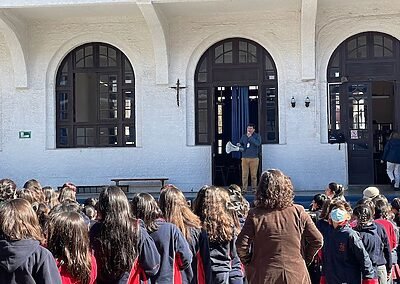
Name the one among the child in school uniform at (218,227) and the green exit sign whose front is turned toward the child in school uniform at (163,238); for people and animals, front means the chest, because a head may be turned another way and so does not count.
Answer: the green exit sign

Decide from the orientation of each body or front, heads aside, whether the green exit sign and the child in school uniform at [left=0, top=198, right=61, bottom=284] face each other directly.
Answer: yes

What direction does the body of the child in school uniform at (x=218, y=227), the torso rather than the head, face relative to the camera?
away from the camera

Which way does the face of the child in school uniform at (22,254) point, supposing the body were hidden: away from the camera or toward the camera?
away from the camera

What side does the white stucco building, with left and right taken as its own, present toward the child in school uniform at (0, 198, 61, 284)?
front

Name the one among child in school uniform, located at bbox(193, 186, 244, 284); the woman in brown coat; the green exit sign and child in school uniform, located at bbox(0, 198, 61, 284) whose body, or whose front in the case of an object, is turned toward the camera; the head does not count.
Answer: the green exit sign

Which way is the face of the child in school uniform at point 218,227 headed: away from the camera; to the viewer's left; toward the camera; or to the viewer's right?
away from the camera

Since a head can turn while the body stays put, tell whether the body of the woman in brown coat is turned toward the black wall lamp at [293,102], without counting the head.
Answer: yes

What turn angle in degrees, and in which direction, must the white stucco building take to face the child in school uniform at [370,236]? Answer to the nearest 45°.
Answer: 0° — it already faces them

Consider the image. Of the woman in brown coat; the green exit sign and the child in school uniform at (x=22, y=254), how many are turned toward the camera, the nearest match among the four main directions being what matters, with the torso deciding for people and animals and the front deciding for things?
1

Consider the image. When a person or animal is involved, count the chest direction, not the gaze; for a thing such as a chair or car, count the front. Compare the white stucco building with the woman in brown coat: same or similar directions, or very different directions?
very different directions

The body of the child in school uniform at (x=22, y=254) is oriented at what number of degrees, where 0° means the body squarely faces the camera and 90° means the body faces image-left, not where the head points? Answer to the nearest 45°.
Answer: approximately 180°

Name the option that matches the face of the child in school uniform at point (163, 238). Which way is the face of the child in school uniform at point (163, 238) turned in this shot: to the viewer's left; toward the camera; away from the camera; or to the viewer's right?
away from the camera

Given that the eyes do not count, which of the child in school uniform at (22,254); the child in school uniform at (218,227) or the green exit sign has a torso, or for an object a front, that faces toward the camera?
the green exit sign

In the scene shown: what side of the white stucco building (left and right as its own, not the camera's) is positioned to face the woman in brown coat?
front

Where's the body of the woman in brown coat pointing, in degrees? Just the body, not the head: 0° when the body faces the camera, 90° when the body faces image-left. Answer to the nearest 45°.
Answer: approximately 180°
